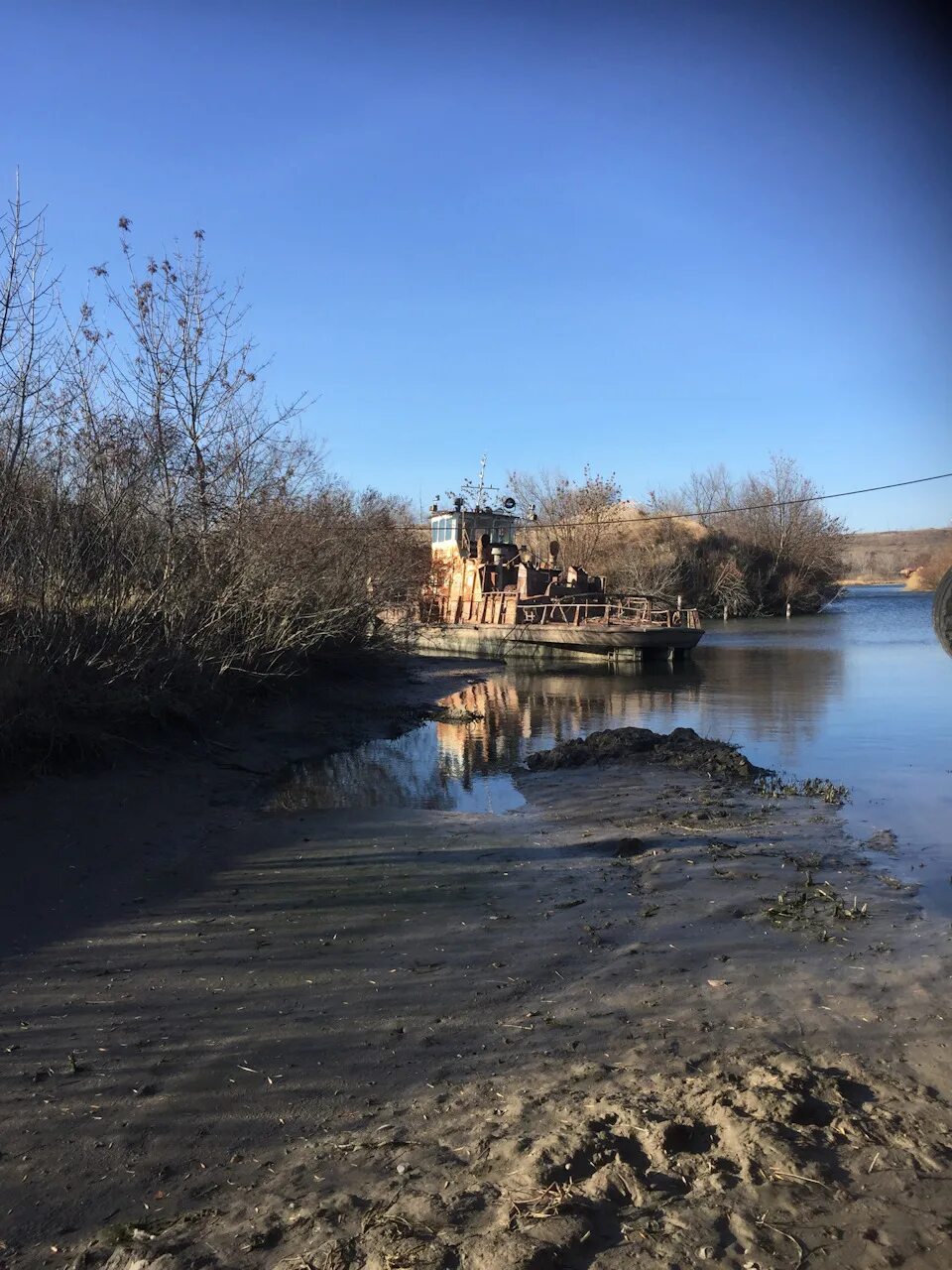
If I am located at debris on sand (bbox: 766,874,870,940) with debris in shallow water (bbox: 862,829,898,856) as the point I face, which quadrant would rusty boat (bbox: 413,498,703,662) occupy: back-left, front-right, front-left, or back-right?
front-left

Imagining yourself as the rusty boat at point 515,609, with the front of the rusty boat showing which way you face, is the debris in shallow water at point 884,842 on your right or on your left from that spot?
on your left

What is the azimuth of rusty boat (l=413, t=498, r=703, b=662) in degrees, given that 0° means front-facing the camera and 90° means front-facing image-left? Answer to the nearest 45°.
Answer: approximately 90°

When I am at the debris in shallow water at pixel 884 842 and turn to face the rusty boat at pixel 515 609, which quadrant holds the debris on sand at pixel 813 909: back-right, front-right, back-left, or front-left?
back-left

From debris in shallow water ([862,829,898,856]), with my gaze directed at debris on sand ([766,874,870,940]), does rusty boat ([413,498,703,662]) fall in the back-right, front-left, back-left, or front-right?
back-right

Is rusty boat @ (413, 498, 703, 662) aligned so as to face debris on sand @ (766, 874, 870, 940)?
no
